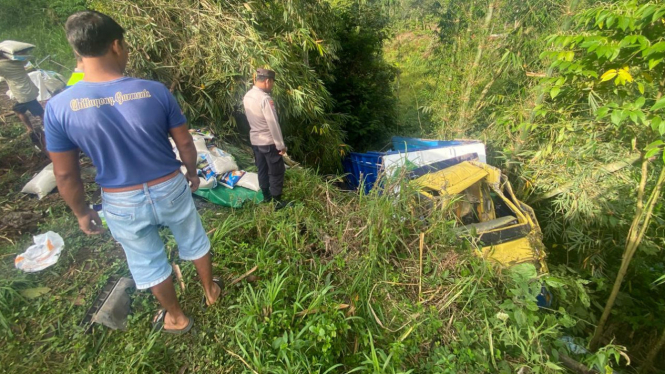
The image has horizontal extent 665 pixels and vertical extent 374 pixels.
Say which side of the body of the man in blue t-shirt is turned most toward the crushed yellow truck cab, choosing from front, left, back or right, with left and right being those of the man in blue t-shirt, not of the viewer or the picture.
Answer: right

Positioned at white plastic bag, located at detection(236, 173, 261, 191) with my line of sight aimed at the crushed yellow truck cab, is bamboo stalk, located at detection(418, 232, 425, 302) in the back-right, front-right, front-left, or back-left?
front-right

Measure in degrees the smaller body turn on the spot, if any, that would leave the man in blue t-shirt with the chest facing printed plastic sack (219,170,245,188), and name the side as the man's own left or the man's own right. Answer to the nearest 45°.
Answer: approximately 45° to the man's own right

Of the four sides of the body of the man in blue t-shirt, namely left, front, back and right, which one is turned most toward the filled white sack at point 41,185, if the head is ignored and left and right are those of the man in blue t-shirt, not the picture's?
front

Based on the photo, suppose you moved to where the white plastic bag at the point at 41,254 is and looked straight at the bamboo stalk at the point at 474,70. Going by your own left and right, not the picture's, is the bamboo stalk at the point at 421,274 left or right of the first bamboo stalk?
right

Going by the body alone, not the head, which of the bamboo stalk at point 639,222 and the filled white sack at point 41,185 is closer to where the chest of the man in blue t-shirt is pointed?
the filled white sack

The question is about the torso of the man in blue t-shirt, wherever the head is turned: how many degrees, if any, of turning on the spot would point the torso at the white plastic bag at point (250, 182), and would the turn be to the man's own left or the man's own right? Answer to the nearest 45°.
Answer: approximately 45° to the man's own right

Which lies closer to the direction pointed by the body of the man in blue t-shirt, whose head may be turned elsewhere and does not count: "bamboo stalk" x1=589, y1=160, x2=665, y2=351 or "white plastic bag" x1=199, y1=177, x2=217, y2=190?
the white plastic bag

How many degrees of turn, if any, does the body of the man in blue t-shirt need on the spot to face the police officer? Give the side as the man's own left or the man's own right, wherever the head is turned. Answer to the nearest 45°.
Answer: approximately 45° to the man's own right

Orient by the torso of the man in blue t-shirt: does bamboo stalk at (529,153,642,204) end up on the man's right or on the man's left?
on the man's right

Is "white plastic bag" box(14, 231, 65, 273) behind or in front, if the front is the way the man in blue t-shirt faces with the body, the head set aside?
in front

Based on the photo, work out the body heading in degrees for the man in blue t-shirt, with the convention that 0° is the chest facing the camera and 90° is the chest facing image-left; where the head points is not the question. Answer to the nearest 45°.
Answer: approximately 180°

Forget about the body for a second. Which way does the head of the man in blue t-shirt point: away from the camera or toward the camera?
away from the camera
